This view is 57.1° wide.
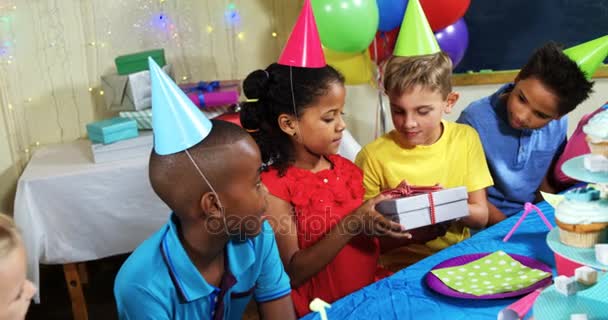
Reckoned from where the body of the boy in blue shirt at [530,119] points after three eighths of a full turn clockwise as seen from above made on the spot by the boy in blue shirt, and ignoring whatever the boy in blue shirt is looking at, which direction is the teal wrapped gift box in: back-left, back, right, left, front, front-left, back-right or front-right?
front-left

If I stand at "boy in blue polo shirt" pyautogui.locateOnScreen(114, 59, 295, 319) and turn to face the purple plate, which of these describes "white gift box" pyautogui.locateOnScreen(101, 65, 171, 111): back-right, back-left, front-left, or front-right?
back-left

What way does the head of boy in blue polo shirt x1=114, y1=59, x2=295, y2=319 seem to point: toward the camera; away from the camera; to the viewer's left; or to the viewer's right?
to the viewer's right

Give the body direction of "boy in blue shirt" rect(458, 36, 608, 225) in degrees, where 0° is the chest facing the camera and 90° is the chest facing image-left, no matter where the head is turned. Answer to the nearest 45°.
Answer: approximately 0°

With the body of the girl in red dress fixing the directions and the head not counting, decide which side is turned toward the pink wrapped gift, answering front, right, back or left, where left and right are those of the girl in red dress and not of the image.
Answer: back

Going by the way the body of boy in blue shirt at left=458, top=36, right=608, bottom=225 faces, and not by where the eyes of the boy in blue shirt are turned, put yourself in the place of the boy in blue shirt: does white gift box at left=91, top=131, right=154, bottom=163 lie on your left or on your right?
on your right

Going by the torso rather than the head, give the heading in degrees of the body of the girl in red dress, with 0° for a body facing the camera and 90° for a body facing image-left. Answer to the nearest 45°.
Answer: approximately 315°
